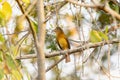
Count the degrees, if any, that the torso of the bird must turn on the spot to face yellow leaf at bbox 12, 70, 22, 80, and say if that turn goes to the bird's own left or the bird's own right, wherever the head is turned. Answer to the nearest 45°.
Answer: approximately 45° to the bird's own left

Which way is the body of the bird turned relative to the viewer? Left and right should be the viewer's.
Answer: facing the viewer and to the left of the viewer

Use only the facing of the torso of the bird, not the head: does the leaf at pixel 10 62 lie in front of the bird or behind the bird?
in front

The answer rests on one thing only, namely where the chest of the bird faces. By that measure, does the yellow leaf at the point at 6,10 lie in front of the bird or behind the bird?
in front

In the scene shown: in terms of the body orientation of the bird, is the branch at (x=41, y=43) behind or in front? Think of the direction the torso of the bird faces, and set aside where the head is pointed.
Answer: in front
